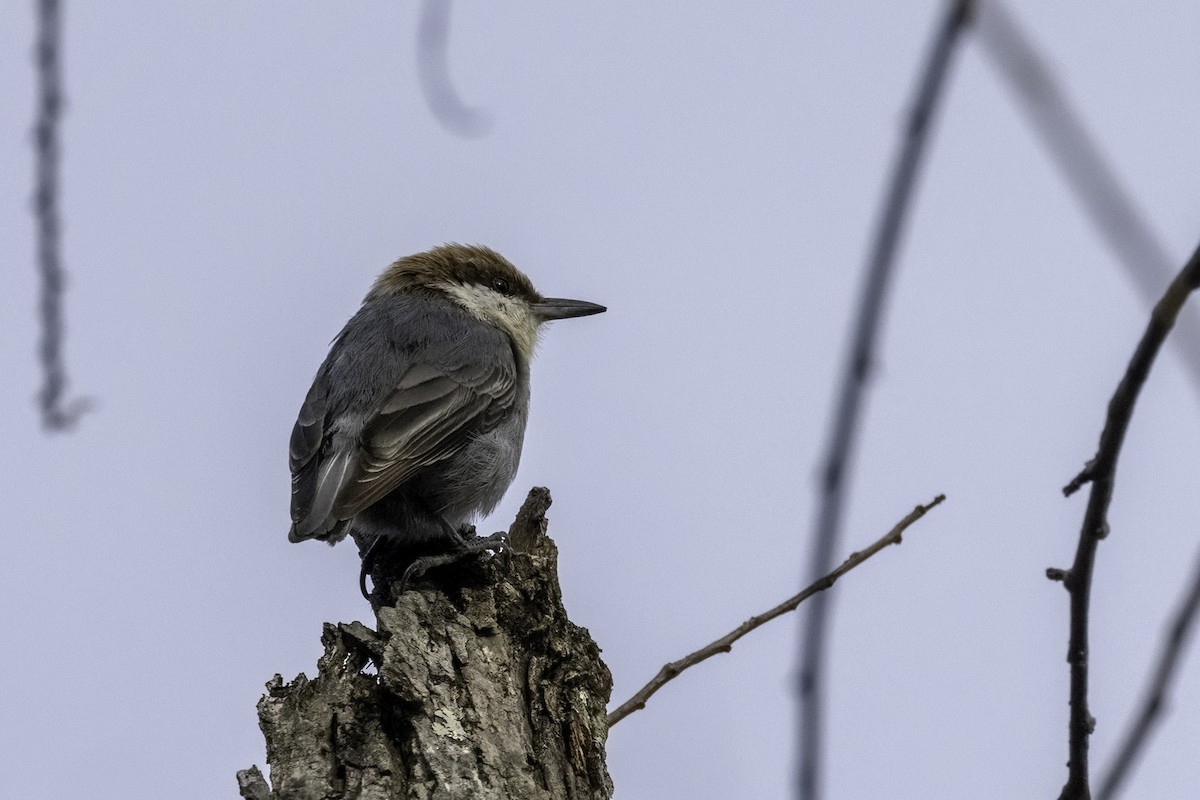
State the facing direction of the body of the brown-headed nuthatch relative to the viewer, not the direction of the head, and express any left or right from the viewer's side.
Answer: facing away from the viewer and to the right of the viewer

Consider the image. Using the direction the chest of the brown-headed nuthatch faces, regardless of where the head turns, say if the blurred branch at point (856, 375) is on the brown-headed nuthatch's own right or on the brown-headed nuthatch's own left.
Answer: on the brown-headed nuthatch's own right

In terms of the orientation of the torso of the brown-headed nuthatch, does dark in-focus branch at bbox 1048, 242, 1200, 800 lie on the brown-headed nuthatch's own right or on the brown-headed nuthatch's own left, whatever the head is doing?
on the brown-headed nuthatch's own right

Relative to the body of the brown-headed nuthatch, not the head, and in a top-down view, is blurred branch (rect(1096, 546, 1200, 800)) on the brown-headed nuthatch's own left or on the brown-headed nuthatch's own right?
on the brown-headed nuthatch's own right
